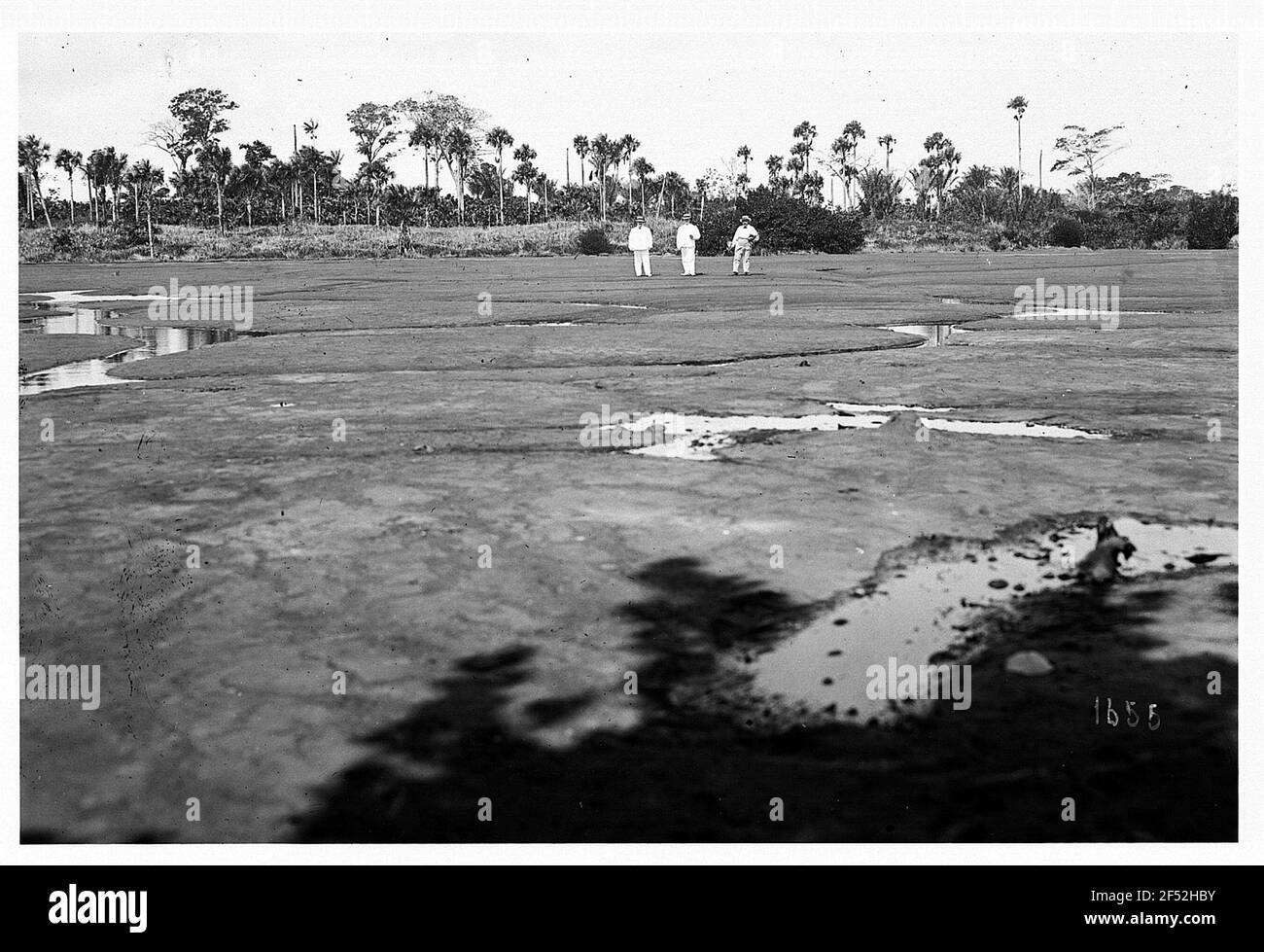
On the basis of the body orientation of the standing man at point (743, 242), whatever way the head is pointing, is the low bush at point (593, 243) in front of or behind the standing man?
behind

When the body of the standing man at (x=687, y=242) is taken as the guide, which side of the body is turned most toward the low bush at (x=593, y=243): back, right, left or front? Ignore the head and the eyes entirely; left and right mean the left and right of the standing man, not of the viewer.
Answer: back

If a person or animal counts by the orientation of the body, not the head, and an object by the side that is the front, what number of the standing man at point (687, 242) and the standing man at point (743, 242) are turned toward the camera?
2

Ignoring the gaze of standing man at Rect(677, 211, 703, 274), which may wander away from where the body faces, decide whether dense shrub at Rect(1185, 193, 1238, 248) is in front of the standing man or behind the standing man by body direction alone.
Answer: behind

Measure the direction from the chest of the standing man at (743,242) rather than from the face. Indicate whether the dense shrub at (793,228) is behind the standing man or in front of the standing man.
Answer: behind

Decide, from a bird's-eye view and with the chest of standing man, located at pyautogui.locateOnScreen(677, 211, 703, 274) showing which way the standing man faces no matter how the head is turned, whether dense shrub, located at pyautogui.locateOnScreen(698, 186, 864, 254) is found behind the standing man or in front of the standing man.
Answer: behind

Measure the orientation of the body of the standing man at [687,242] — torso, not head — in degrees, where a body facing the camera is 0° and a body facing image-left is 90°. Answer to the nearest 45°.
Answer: approximately 0°
